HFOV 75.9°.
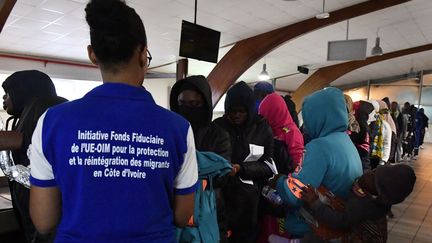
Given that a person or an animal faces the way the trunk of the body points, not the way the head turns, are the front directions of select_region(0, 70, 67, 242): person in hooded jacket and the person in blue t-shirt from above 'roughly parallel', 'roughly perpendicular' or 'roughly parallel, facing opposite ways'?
roughly perpendicular

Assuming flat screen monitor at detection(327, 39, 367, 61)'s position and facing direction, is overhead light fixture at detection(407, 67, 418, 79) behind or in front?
behind

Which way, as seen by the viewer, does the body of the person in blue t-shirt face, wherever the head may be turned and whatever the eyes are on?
away from the camera

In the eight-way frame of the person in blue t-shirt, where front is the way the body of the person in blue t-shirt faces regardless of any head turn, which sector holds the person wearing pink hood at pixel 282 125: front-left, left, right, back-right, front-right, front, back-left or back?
front-right
